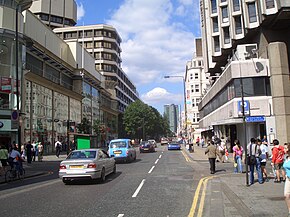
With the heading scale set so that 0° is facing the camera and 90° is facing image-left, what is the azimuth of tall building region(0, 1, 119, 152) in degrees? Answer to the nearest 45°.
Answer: approximately 315°

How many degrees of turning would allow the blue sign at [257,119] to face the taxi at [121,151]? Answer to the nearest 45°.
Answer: approximately 45° to its right

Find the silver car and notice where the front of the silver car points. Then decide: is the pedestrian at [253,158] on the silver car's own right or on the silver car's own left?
on the silver car's own right

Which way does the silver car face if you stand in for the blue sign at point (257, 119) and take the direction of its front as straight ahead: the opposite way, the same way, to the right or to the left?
the opposite way

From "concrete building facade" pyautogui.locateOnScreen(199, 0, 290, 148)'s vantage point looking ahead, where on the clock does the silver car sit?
The silver car is roughly at 11 o'clock from the concrete building facade.

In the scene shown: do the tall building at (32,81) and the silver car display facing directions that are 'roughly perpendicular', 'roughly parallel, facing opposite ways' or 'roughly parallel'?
roughly perpendicular
